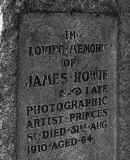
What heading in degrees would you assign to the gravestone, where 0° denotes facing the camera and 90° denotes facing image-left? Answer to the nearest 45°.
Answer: approximately 315°
